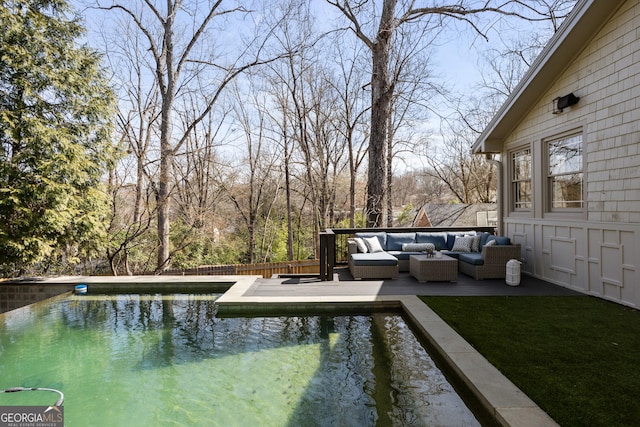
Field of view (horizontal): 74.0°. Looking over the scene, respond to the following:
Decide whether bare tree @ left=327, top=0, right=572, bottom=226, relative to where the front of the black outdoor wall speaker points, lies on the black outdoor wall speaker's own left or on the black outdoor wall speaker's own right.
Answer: on the black outdoor wall speaker's own right

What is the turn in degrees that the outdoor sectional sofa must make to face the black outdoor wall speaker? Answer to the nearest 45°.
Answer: approximately 45° to its left

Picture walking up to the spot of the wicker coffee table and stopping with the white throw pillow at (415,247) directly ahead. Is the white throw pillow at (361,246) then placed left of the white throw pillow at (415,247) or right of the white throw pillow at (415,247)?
left

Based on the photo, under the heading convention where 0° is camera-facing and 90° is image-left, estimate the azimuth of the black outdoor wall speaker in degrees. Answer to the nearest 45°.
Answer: approximately 45°

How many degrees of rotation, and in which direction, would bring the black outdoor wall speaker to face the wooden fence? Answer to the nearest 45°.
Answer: approximately 45° to its right

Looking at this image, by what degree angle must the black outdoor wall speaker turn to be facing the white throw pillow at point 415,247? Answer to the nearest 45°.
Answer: approximately 45° to its right

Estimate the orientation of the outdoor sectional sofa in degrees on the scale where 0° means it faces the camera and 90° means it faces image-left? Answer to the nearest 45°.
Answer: approximately 0°

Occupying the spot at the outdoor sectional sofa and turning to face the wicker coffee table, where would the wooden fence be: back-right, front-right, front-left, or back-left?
back-right
